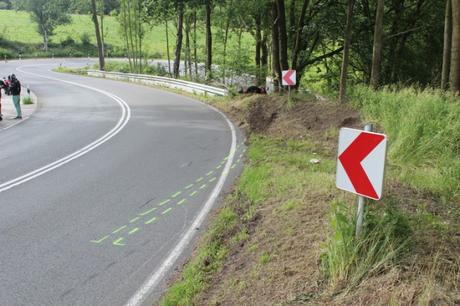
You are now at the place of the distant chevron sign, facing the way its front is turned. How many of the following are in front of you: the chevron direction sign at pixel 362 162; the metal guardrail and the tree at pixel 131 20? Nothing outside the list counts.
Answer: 1

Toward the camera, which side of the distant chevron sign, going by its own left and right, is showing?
front

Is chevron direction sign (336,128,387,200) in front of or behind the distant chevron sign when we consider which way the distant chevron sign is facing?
in front

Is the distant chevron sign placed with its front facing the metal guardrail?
no

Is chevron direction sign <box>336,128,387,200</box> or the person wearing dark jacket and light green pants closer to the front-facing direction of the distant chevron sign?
the chevron direction sign

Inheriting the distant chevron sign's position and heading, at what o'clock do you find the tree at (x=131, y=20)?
The tree is roughly at 5 o'clock from the distant chevron sign.

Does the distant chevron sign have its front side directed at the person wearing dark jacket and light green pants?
no

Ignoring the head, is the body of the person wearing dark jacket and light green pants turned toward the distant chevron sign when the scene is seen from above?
no

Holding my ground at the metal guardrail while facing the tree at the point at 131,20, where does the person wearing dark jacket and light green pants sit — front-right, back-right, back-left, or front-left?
back-left

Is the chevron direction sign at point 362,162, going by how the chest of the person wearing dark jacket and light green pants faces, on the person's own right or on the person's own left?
on the person's own left

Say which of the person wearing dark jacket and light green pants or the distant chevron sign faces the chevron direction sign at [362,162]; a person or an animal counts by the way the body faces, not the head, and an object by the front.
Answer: the distant chevron sign

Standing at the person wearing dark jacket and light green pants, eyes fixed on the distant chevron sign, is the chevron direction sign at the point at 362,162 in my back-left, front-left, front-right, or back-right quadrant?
front-right
